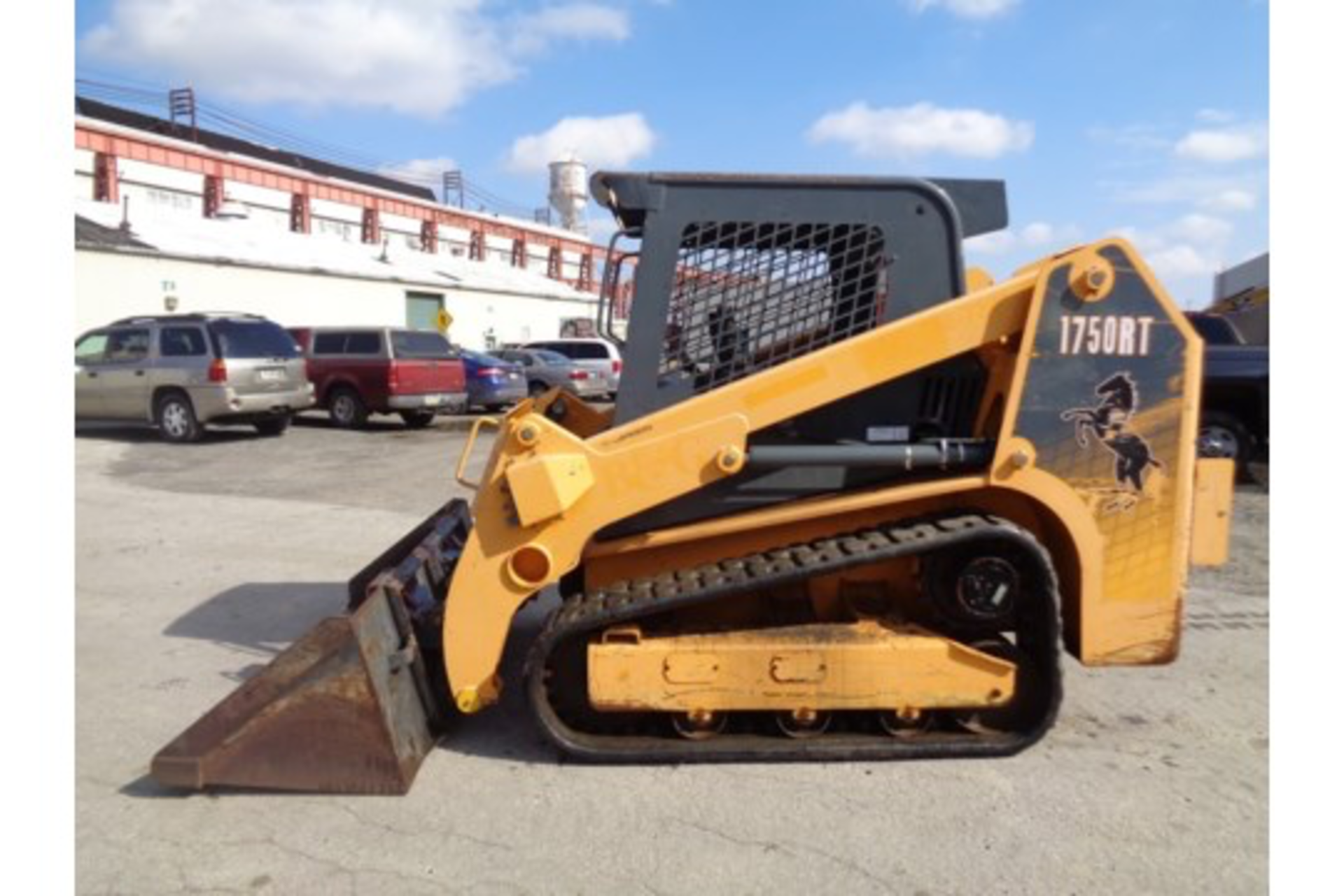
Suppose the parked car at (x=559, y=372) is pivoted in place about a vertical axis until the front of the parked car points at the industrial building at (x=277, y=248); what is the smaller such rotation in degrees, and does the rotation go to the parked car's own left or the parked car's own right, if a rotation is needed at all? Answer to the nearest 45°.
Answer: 0° — it already faces it

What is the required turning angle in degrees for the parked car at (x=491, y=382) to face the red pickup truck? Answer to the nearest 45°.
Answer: approximately 90° to its left

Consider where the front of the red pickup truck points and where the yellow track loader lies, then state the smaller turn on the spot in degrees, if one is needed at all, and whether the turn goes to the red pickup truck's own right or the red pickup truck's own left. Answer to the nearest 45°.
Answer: approximately 135° to the red pickup truck's own left

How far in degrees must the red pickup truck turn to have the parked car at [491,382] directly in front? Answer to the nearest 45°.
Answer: approximately 90° to its right

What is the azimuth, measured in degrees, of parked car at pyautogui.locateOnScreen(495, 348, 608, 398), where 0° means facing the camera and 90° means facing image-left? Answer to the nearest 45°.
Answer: approximately 135°

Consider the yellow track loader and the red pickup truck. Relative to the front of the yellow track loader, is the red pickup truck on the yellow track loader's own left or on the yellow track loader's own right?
on the yellow track loader's own right

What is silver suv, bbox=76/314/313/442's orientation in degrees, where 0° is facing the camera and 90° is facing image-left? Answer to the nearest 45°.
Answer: approximately 135°

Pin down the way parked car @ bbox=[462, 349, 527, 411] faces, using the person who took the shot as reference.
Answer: facing away from the viewer and to the left of the viewer

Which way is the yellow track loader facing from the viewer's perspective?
to the viewer's left
